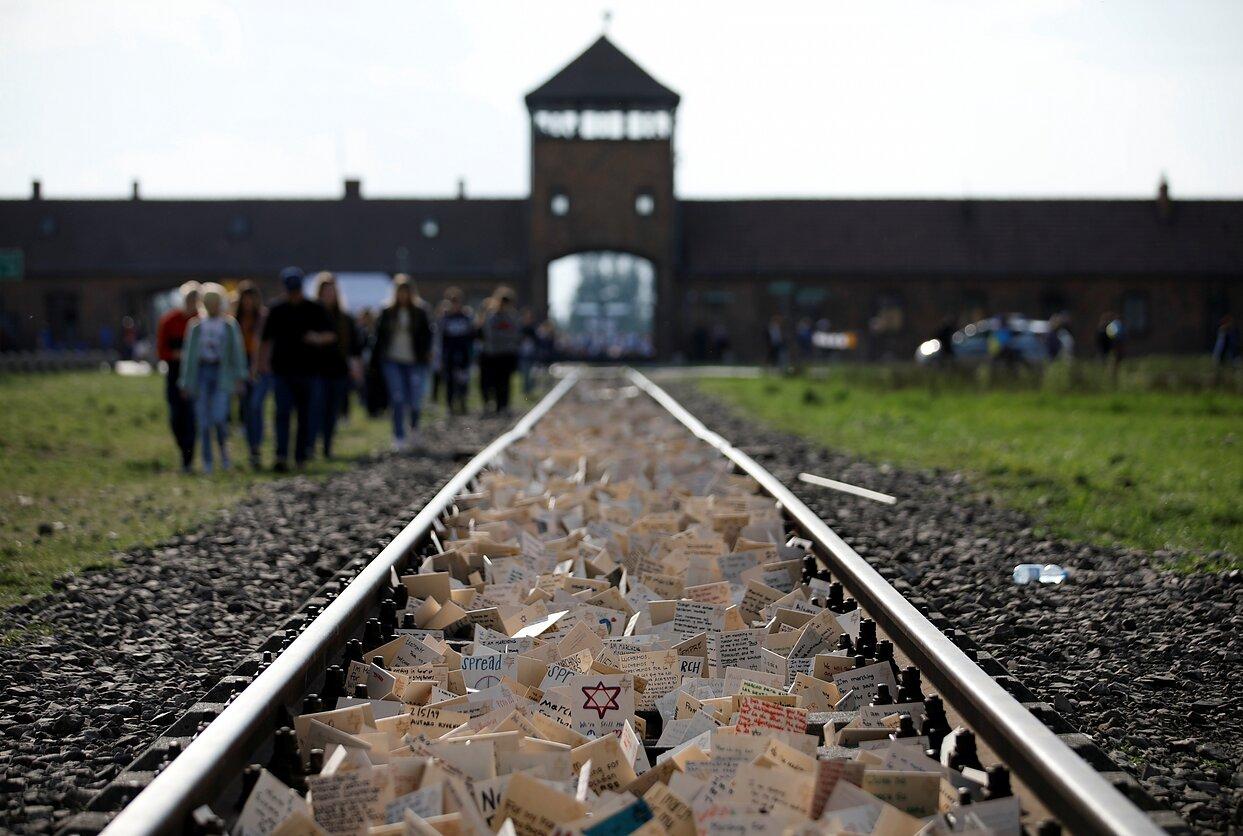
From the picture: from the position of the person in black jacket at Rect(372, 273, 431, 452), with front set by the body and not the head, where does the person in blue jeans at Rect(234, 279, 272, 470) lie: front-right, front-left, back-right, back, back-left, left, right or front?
right

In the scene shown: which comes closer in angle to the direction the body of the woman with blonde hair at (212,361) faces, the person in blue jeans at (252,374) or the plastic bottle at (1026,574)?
the plastic bottle

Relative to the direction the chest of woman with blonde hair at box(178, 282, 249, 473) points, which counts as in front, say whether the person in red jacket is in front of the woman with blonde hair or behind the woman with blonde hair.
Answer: behind

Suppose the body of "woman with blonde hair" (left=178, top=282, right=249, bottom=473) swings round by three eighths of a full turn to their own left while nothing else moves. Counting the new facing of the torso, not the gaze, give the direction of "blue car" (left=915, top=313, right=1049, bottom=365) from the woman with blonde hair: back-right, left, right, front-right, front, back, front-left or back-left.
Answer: front

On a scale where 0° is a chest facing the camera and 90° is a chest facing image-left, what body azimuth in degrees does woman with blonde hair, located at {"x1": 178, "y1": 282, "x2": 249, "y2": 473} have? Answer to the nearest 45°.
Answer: approximately 0°

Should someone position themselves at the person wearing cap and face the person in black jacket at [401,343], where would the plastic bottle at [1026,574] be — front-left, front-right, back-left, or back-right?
back-right

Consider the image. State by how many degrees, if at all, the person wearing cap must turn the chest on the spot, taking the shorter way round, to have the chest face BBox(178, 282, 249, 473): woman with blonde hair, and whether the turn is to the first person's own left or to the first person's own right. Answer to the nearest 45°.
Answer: approximately 45° to the first person's own right

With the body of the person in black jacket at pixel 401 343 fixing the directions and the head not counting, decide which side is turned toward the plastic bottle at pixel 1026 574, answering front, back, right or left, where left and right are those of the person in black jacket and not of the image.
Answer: front

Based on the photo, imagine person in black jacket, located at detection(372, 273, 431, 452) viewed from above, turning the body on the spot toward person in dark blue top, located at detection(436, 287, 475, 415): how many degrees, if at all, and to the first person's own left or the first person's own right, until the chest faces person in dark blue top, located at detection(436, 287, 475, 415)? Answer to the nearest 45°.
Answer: approximately 180°

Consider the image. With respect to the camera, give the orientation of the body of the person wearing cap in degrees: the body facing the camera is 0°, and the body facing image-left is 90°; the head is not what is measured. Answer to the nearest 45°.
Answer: approximately 0°

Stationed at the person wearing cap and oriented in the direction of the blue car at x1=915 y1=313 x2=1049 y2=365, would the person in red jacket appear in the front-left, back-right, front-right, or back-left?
back-left

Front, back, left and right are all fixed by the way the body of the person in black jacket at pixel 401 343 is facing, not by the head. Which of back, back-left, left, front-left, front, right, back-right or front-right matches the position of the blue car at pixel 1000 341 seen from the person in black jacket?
back-left
